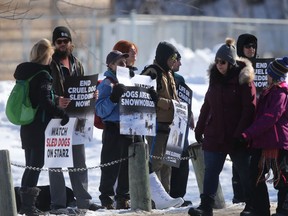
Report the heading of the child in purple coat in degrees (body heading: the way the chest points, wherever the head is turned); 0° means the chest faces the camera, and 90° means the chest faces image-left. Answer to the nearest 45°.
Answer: approximately 90°

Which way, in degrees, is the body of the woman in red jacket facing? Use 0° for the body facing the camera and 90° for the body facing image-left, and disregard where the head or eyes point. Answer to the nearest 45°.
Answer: approximately 45°

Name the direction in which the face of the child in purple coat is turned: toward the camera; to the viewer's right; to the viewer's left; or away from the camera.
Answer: to the viewer's left

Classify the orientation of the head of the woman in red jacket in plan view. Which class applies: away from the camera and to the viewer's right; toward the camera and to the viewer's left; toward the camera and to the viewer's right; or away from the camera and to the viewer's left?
toward the camera and to the viewer's left

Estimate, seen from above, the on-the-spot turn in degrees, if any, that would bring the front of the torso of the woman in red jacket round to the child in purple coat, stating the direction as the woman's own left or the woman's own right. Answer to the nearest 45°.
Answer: approximately 135° to the woman's own left

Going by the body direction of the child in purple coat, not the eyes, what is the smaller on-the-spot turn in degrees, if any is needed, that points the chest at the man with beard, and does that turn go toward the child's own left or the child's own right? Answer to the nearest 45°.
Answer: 0° — they already face them

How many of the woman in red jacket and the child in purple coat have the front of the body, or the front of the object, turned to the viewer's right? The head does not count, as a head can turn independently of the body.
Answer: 0
